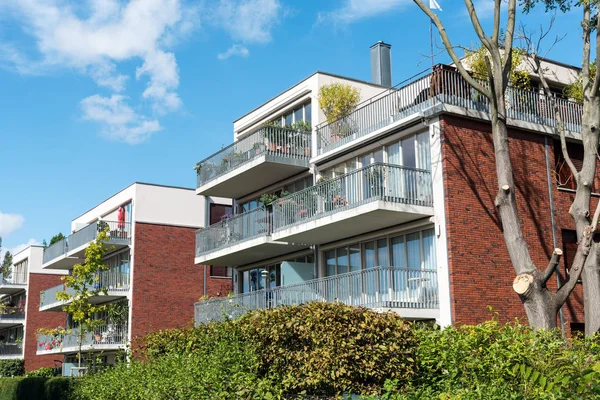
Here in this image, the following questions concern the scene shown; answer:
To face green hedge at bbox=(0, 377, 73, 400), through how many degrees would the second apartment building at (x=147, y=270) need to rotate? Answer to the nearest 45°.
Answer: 0° — it already faces it

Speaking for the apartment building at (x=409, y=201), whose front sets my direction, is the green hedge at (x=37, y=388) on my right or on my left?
on my right

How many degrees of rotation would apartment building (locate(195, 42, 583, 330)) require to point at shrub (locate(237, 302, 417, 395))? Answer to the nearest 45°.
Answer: approximately 45° to its left

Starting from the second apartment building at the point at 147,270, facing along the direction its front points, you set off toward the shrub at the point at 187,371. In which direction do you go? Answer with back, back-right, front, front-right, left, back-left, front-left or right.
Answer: front-left

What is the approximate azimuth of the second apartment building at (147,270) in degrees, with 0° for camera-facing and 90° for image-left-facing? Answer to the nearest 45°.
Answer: approximately 45°

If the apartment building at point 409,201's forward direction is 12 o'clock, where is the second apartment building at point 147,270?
The second apartment building is roughly at 3 o'clock from the apartment building.

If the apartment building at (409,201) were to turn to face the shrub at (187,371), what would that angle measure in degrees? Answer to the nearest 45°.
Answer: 0° — it already faces it

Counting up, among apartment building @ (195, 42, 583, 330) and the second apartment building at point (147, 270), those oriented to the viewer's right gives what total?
0

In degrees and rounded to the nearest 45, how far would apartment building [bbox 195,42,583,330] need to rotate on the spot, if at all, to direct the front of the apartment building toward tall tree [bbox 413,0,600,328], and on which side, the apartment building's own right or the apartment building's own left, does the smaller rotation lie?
approximately 90° to the apartment building's own left
